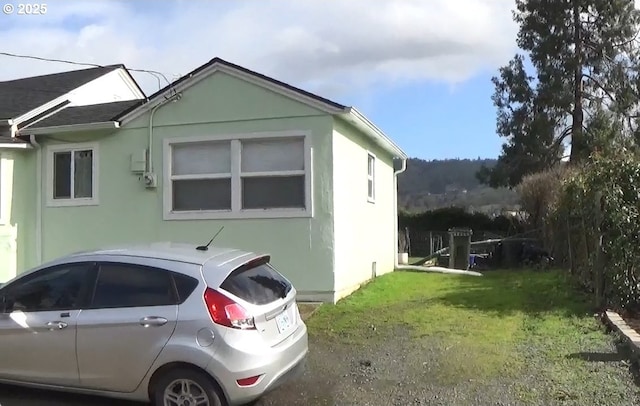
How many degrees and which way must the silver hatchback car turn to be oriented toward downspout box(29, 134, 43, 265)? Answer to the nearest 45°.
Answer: approximately 45° to its right

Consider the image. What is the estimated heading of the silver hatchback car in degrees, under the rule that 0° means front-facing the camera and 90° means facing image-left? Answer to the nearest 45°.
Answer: approximately 135°

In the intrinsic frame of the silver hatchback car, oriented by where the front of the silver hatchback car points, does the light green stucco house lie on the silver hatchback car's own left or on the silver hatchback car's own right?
on the silver hatchback car's own right

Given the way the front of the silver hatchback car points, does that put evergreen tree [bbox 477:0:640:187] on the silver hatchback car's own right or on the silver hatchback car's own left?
on the silver hatchback car's own right
